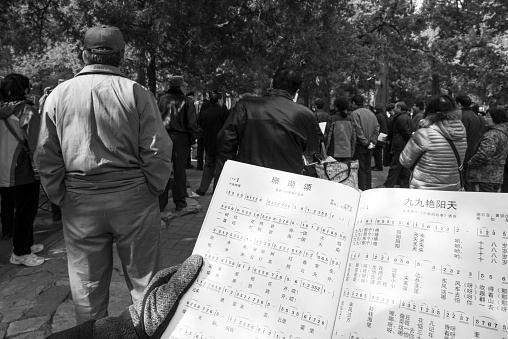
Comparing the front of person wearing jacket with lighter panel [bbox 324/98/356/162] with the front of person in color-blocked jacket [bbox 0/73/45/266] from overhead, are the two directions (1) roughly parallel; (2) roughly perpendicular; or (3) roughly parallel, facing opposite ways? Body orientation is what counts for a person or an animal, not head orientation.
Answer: roughly parallel

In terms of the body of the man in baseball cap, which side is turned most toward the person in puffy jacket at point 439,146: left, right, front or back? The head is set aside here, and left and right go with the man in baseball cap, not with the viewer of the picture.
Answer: right

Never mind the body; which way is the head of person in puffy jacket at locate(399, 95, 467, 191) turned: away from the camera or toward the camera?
away from the camera

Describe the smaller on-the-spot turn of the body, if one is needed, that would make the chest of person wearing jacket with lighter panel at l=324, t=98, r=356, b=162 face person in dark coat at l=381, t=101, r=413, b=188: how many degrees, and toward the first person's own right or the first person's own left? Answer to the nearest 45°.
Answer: approximately 45° to the first person's own right

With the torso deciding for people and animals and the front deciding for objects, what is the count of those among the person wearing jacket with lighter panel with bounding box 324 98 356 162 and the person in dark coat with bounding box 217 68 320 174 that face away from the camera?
2

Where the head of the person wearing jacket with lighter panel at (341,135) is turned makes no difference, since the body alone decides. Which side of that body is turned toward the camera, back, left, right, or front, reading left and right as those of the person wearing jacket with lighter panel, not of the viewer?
back

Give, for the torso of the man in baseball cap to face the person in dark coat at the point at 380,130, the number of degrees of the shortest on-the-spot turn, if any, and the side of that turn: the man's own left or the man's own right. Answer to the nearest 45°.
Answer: approximately 45° to the man's own right

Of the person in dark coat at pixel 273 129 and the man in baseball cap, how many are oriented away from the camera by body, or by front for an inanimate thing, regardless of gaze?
2

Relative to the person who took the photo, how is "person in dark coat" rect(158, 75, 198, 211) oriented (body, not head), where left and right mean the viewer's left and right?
facing away from the viewer and to the right of the viewer

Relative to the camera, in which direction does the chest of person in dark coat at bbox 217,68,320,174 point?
away from the camera

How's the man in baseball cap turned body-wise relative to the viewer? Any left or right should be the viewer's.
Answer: facing away from the viewer

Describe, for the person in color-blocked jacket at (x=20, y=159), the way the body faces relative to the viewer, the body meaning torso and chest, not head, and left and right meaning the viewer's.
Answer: facing away from the viewer and to the right of the viewer

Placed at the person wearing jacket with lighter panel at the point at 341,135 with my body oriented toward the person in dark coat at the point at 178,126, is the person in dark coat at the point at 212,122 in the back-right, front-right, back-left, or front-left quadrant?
front-right

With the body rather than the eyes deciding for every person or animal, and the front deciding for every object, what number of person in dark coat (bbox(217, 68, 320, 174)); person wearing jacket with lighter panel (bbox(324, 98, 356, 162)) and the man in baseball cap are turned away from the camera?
3

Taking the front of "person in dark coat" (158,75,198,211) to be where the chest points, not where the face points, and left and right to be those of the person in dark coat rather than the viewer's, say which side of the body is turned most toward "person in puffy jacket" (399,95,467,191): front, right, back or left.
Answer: right

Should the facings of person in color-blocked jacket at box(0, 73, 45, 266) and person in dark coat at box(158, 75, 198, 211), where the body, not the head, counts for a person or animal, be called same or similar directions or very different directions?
same or similar directions

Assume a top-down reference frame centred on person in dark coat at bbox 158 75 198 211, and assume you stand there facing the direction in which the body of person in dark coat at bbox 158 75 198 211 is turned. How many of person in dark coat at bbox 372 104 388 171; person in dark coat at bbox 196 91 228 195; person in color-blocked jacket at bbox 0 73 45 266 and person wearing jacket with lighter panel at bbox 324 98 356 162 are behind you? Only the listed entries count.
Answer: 1

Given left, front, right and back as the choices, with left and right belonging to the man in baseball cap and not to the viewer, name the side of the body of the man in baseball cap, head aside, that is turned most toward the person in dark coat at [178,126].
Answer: front

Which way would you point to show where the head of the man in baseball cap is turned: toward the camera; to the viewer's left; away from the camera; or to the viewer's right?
away from the camera

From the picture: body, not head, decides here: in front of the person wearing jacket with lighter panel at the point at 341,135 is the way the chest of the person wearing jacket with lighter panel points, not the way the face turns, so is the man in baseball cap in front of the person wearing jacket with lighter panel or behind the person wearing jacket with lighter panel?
behind

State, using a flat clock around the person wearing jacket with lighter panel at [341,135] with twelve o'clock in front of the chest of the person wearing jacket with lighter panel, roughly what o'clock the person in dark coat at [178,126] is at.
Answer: The person in dark coat is roughly at 8 o'clock from the person wearing jacket with lighter panel.

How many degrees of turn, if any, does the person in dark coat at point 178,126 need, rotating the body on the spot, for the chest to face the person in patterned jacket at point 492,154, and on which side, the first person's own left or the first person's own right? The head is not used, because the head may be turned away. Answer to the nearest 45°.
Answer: approximately 90° to the first person's own right
